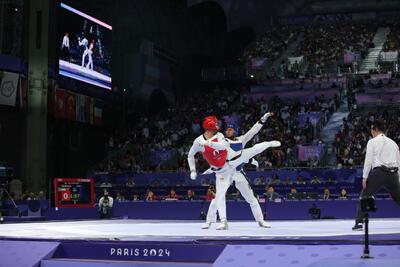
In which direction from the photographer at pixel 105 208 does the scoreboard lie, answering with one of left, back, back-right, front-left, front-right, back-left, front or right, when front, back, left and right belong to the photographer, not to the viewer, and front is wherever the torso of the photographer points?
right

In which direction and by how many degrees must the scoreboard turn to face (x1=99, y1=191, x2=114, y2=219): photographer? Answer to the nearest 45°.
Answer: approximately 90° to its left

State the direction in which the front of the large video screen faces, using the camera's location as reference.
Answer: facing the viewer and to the right of the viewer

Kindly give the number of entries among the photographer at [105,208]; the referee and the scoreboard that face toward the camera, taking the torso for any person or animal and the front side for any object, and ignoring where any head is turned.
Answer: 2

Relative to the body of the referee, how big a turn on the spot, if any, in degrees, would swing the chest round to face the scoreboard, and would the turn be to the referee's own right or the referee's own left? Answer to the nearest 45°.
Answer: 0° — they already face it

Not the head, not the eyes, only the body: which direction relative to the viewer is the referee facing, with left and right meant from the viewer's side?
facing away from the viewer and to the left of the viewer

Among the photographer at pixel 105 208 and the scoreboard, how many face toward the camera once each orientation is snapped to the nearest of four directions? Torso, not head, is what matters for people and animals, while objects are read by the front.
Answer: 2

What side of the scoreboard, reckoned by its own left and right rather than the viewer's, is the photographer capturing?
front

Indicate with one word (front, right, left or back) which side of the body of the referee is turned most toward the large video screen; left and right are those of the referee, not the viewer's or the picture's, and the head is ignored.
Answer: front

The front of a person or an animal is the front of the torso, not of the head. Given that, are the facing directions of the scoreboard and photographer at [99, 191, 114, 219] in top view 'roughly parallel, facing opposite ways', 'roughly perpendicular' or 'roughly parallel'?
roughly parallel

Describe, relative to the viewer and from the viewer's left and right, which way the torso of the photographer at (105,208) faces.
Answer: facing the viewer

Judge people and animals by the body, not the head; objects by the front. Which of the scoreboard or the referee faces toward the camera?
the scoreboard
